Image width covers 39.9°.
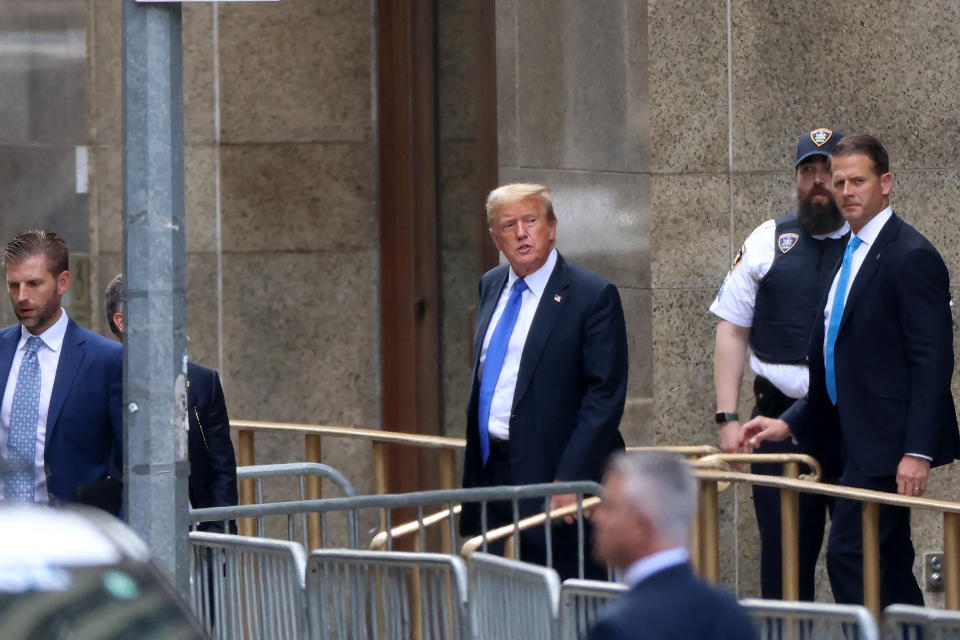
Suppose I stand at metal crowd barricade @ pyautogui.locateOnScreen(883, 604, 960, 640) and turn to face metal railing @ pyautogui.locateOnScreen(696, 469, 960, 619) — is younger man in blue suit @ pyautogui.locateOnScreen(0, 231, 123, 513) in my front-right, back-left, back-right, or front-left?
front-left

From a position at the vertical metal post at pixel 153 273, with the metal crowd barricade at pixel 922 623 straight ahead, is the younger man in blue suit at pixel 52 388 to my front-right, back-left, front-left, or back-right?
back-left

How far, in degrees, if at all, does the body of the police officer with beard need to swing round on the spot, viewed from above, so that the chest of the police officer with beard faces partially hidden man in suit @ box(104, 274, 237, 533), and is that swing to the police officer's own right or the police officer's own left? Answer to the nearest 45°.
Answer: approximately 45° to the police officer's own right

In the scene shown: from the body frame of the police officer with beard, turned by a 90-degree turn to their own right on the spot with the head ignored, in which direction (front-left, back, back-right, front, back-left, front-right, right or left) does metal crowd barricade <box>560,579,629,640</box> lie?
left

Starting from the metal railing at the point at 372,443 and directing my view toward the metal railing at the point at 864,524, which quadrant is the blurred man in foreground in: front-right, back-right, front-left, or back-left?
front-right

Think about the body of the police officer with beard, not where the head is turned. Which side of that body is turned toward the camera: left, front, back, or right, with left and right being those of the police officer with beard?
front

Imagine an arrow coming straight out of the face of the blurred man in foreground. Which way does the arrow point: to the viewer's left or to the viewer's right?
to the viewer's left

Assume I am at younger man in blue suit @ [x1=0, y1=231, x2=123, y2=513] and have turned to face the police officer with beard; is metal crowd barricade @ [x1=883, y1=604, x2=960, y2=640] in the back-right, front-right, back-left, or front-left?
front-right

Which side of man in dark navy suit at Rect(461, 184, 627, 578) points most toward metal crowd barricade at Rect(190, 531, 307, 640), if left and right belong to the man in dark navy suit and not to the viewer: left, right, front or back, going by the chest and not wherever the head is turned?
front

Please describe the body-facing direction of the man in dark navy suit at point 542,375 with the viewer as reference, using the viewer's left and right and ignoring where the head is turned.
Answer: facing the viewer and to the left of the viewer

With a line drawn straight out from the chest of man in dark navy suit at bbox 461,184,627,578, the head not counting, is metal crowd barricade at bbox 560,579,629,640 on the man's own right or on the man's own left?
on the man's own left
